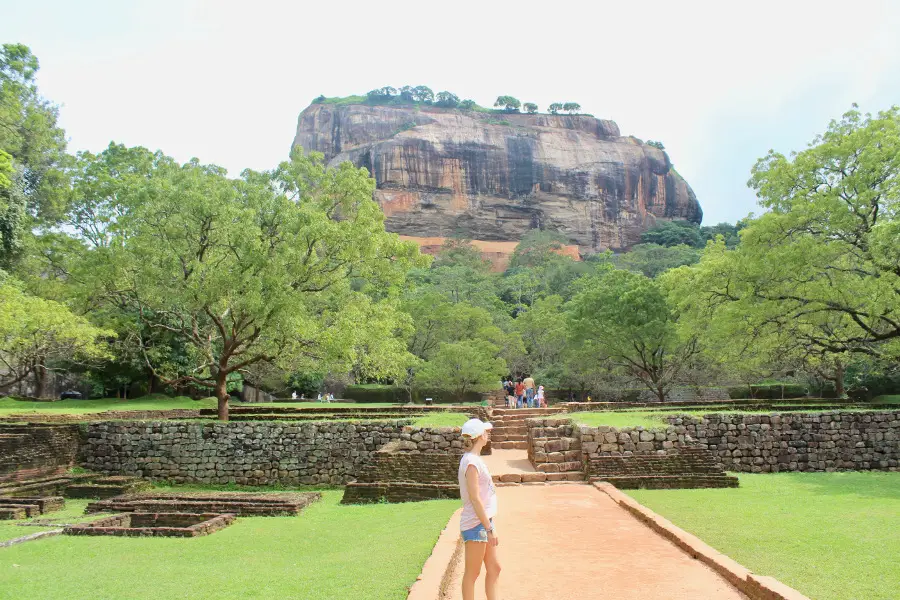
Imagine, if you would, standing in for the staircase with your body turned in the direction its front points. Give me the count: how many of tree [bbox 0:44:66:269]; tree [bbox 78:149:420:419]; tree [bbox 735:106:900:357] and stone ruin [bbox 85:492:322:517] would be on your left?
1

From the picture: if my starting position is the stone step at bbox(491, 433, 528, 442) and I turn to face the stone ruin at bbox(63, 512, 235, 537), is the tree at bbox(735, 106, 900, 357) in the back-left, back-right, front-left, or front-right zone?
back-left

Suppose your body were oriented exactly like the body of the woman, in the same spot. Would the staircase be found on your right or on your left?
on your left

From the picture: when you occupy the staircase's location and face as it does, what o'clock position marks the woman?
The woman is roughly at 12 o'clock from the staircase.

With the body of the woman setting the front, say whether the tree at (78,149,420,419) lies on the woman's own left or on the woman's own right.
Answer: on the woman's own left

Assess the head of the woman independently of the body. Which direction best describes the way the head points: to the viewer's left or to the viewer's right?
to the viewer's right

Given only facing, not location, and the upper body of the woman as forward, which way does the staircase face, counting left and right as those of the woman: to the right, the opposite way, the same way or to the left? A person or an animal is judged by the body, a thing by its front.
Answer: to the right

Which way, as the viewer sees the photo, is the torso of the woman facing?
to the viewer's right

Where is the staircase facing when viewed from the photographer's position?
facing the viewer

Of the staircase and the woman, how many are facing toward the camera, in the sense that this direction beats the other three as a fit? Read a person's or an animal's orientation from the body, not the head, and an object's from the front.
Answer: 1

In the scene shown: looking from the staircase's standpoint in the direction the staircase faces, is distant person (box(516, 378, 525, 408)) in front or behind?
behind

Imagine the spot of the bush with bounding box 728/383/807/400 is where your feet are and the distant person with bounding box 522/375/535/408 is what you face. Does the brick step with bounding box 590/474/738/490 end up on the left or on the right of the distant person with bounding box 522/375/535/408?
left

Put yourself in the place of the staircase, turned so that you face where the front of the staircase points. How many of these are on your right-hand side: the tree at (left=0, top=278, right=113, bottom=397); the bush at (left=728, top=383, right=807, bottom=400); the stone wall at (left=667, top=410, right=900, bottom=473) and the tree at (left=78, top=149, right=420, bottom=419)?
2

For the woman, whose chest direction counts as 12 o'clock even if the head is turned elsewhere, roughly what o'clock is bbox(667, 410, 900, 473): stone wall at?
The stone wall is roughly at 10 o'clock from the woman.

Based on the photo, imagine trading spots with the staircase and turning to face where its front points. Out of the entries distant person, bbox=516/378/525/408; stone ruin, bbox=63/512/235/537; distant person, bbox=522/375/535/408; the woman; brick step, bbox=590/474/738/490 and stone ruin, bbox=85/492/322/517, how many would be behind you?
2
